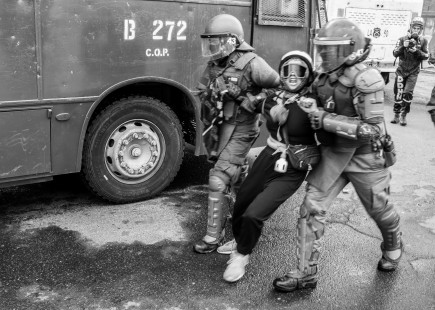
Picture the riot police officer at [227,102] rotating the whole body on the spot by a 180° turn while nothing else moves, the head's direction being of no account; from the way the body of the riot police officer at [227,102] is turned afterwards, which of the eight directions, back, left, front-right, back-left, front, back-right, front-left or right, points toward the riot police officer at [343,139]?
right

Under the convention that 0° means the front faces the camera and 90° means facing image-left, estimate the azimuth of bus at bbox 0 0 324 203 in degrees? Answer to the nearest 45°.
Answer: approximately 270°

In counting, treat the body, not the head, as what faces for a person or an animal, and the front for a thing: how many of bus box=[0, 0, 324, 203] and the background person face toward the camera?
1

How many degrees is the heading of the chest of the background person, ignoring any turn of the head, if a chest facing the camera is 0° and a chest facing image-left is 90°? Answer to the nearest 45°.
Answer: approximately 0°

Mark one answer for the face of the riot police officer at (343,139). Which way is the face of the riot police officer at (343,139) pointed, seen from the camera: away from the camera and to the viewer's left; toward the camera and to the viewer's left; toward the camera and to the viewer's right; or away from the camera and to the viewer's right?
toward the camera and to the viewer's left

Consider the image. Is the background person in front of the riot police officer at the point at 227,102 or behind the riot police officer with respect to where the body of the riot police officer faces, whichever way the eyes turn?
behind

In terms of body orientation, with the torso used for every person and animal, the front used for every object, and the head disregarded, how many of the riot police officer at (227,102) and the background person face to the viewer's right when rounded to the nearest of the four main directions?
0

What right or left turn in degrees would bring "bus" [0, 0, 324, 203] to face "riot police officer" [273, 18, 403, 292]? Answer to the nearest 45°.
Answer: approximately 45° to its right

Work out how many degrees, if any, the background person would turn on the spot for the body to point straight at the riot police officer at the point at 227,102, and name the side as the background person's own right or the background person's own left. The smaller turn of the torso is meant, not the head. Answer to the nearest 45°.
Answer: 0° — they already face them
